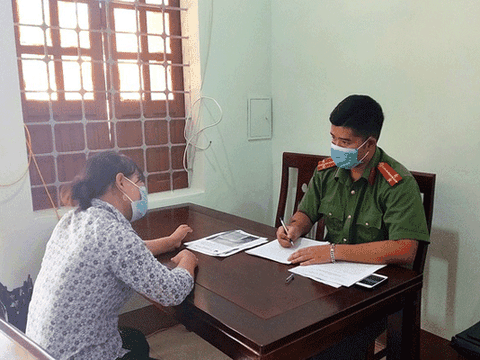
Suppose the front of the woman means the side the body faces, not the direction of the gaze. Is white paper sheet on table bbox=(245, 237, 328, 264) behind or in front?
in front

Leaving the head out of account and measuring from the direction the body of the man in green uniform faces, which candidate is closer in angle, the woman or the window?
the woman

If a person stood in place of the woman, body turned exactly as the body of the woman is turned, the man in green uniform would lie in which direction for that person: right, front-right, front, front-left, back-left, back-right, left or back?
front-right

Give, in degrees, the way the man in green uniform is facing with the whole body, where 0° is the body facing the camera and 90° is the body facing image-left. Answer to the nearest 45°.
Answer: approximately 45°

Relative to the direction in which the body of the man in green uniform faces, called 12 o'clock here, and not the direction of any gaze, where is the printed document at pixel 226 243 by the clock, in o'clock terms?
The printed document is roughly at 1 o'clock from the man in green uniform.

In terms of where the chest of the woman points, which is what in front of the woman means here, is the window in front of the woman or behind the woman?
in front

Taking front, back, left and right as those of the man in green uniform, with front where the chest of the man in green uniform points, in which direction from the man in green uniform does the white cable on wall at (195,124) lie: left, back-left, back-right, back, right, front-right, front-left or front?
right

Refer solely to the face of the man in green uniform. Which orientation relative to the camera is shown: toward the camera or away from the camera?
toward the camera

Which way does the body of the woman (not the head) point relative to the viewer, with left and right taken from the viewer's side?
facing away from the viewer and to the right of the viewer

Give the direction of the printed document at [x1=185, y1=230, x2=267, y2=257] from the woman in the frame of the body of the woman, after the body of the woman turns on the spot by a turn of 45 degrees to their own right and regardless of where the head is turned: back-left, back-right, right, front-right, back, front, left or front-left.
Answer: front-left

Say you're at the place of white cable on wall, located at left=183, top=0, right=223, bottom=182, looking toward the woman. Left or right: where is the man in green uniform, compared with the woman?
left
